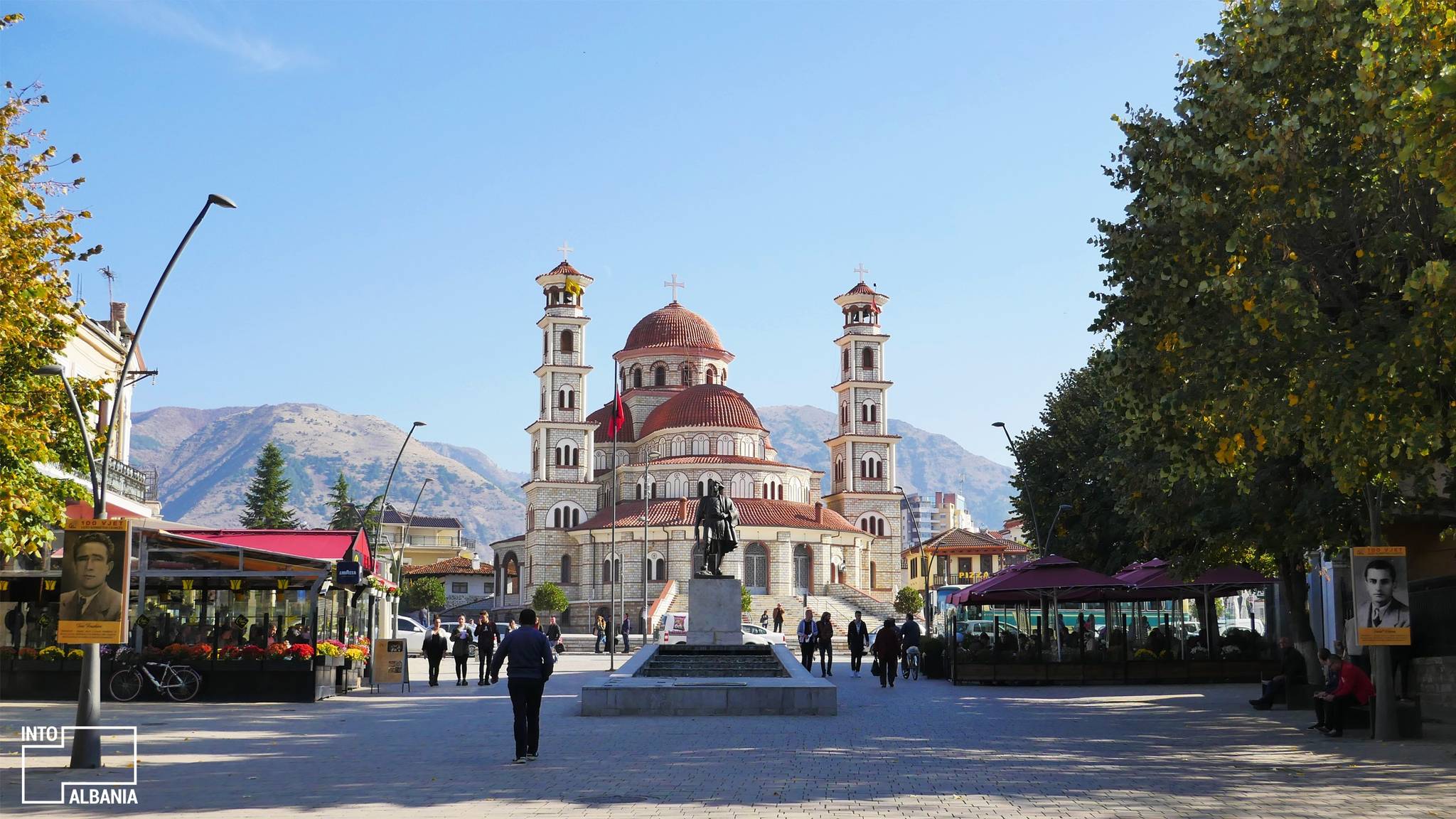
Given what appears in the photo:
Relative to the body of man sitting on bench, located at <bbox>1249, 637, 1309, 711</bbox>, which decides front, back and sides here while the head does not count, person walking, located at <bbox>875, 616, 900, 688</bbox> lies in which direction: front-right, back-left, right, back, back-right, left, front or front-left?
front-right

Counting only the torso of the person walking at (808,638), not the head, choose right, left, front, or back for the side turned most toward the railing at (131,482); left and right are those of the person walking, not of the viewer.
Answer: right

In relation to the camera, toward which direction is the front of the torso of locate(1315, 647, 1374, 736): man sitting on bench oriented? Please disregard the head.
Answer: to the viewer's left

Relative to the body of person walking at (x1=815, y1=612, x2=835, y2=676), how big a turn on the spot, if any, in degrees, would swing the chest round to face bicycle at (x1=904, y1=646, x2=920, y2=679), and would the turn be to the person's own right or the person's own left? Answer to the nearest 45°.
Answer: approximately 135° to the person's own left

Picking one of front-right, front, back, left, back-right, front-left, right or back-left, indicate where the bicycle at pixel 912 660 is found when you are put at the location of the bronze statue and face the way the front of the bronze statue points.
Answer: back-left

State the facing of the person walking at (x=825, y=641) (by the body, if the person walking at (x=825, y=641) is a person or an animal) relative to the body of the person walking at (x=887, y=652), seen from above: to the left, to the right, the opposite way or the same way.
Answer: the opposite way

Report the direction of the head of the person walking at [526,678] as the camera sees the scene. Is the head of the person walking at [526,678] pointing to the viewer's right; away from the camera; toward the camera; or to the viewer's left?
away from the camera
